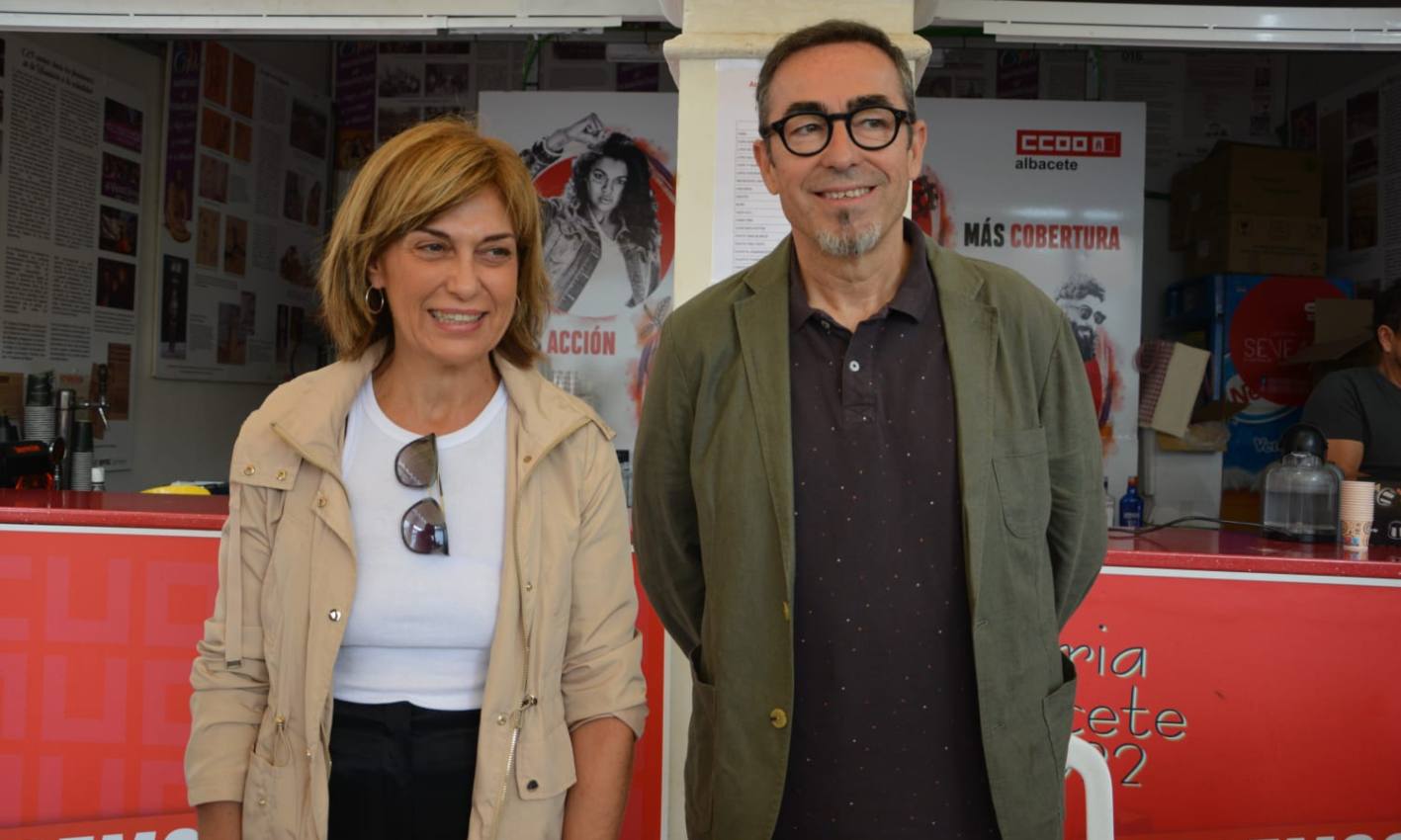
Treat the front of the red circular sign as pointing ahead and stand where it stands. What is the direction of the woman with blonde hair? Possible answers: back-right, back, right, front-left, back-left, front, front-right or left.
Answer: front

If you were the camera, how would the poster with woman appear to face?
facing the viewer

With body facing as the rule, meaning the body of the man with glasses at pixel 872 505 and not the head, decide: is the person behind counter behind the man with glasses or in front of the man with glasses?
behind

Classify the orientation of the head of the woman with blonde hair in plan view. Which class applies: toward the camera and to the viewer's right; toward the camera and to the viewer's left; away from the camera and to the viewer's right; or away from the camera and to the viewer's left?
toward the camera and to the viewer's right

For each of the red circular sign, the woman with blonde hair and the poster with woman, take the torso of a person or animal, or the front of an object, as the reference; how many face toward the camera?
3

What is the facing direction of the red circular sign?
toward the camera

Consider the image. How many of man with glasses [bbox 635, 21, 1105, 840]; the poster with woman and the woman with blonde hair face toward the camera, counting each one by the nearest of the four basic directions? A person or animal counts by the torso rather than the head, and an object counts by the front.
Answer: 3

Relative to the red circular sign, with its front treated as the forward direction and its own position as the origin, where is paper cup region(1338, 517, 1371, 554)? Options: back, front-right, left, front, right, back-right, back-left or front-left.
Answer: front

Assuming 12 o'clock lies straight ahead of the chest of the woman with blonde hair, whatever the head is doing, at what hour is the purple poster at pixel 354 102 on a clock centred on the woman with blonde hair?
The purple poster is roughly at 6 o'clock from the woman with blonde hair.

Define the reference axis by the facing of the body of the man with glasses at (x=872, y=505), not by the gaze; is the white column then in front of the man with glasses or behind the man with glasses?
behind

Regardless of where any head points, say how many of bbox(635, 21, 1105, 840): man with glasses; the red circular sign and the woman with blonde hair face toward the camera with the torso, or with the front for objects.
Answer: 3

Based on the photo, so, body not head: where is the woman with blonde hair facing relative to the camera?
toward the camera
